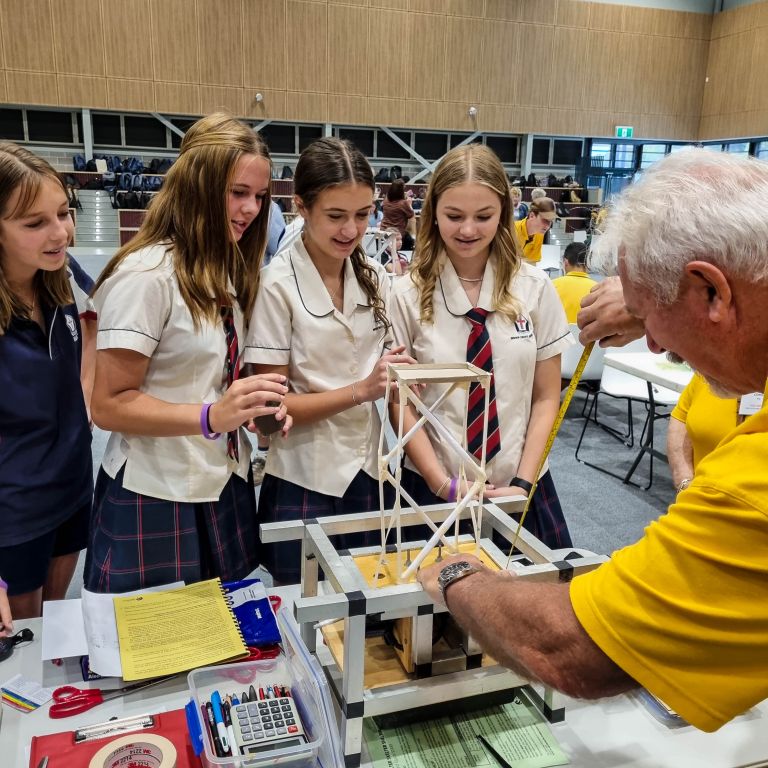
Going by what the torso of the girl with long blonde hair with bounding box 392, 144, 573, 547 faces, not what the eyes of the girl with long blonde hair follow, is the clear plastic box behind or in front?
in front

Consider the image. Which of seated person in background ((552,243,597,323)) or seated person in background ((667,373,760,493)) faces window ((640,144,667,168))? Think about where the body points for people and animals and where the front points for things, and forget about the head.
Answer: seated person in background ((552,243,597,323))

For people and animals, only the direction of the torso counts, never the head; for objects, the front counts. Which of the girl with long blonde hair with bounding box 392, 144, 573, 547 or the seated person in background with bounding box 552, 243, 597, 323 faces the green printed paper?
the girl with long blonde hair

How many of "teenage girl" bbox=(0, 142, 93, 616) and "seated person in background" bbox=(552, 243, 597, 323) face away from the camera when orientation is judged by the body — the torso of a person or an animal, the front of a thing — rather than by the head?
1

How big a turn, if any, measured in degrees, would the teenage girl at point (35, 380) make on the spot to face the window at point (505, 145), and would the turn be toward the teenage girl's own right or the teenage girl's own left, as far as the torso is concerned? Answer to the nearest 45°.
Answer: approximately 90° to the teenage girl's own left

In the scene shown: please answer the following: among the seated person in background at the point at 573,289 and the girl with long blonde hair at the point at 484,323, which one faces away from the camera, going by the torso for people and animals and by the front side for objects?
the seated person in background

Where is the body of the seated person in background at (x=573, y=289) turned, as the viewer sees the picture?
away from the camera

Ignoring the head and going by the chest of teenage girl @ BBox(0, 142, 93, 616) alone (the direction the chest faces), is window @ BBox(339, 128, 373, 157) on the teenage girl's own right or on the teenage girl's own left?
on the teenage girl's own left

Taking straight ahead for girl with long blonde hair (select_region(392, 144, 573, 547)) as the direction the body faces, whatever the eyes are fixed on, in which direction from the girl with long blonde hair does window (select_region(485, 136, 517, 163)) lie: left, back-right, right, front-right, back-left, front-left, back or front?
back

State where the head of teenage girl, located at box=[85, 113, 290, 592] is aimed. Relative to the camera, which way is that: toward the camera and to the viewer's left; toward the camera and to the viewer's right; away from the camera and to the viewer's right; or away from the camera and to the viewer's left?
toward the camera and to the viewer's right

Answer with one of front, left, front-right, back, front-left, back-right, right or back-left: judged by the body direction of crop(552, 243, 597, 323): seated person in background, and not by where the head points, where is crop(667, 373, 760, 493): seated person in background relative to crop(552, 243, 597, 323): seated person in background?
back
